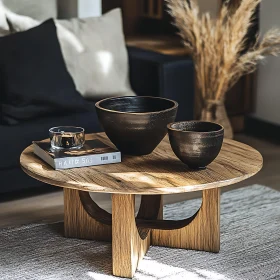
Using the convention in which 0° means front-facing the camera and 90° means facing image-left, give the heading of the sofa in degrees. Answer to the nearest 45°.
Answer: approximately 315°

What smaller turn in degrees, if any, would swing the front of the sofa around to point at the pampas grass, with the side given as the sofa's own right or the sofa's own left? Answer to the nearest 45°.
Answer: approximately 90° to the sofa's own left

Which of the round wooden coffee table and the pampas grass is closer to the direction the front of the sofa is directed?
the round wooden coffee table

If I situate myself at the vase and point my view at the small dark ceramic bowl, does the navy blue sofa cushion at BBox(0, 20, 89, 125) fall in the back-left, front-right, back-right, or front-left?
front-right

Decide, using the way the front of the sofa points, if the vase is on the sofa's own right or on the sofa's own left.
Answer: on the sofa's own left

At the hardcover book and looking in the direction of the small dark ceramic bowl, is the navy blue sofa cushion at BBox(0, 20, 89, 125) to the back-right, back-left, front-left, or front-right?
back-left

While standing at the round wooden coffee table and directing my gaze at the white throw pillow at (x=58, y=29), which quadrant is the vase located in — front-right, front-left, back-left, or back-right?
front-right

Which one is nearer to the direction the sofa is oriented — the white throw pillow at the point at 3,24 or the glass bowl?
the glass bowl

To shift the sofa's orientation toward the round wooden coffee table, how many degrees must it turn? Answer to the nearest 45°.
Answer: approximately 45° to its right
